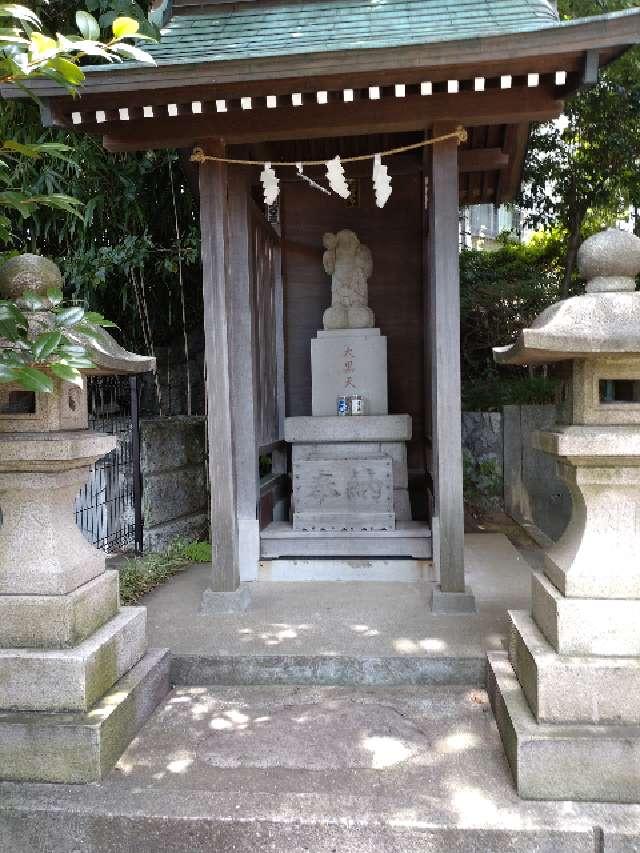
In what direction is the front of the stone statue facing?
toward the camera

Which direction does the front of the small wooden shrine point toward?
toward the camera

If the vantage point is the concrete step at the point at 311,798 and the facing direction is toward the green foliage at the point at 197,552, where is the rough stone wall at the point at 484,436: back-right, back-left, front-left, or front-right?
front-right

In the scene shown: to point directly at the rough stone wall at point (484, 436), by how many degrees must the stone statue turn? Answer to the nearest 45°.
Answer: approximately 135° to its left

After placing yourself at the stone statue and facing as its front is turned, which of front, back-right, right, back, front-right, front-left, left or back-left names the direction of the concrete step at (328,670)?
front

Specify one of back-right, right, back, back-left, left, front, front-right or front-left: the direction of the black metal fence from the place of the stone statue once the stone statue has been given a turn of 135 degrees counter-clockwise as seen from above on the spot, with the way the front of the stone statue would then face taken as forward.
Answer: back-left

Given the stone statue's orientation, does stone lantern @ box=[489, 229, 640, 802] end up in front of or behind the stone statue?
in front

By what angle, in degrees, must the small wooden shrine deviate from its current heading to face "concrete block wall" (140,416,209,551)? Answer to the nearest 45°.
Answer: approximately 135° to its right
